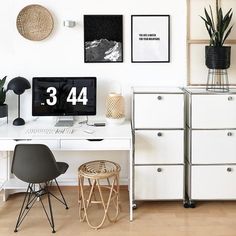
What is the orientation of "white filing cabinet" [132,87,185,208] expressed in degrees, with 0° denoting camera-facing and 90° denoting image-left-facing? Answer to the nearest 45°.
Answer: approximately 0°

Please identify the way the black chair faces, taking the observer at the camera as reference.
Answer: facing away from the viewer and to the right of the viewer

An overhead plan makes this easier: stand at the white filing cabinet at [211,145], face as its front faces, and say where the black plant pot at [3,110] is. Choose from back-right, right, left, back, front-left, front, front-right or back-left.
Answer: right

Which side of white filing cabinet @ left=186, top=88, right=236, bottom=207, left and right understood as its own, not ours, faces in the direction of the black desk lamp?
right

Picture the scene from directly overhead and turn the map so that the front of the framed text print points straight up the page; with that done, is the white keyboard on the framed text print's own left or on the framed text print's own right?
on the framed text print's own right
